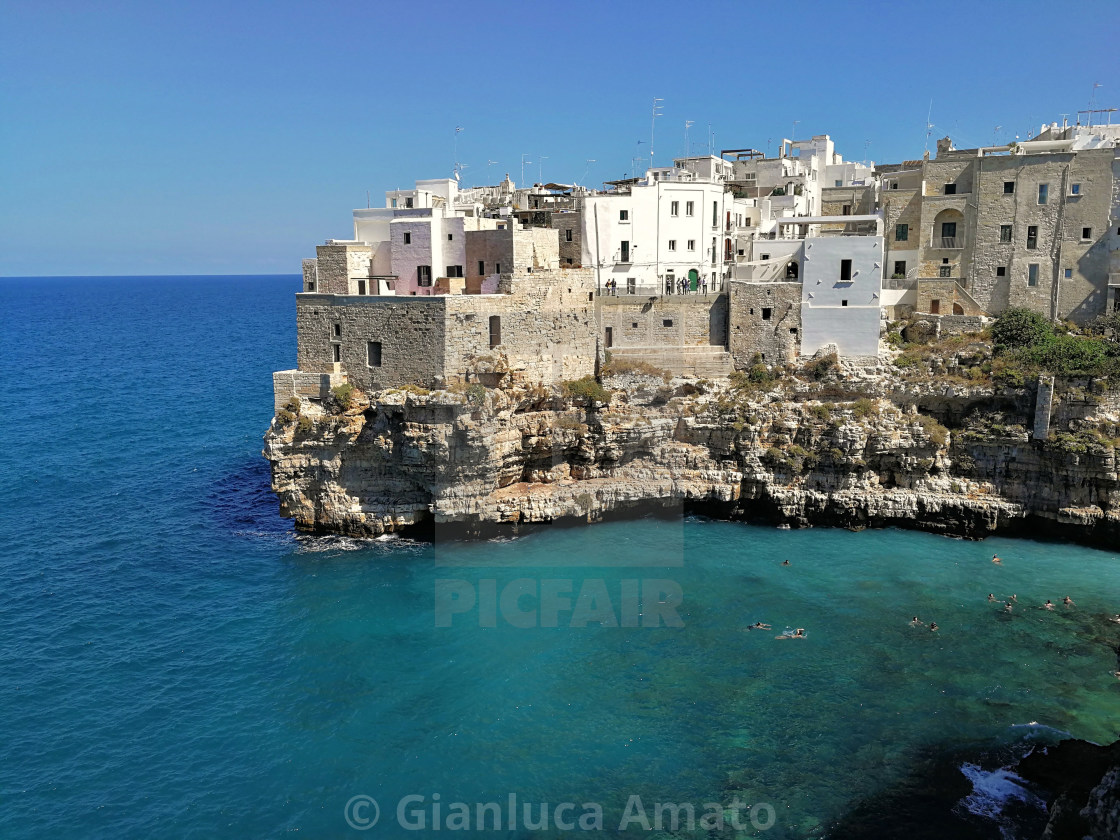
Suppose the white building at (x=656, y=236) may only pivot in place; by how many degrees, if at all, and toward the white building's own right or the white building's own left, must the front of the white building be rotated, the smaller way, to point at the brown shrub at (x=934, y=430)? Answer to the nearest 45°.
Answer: approximately 45° to the white building's own left

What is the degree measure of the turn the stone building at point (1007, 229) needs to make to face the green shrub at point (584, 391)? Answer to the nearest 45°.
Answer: approximately 45° to its right

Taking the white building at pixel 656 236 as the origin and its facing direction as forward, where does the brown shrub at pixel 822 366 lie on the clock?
The brown shrub is roughly at 10 o'clock from the white building.

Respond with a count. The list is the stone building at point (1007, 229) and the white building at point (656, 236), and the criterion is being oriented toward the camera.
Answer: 2

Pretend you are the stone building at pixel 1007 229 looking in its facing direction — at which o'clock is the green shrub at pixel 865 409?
The green shrub is roughly at 1 o'clock from the stone building.

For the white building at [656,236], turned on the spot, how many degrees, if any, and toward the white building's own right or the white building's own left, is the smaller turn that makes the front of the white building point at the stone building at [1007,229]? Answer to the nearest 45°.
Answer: approximately 90° to the white building's own left

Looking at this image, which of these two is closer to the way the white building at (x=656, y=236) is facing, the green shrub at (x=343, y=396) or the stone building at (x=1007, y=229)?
the green shrub

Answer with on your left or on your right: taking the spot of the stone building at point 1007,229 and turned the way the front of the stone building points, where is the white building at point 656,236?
on your right

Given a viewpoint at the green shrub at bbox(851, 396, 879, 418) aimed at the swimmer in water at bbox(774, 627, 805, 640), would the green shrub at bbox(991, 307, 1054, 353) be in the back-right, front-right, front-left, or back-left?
back-left

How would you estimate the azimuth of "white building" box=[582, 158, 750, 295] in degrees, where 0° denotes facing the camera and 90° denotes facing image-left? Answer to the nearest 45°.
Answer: approximately 0°

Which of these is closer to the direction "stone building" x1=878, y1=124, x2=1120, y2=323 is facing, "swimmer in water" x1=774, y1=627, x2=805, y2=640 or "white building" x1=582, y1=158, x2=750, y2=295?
the swimmer in water
